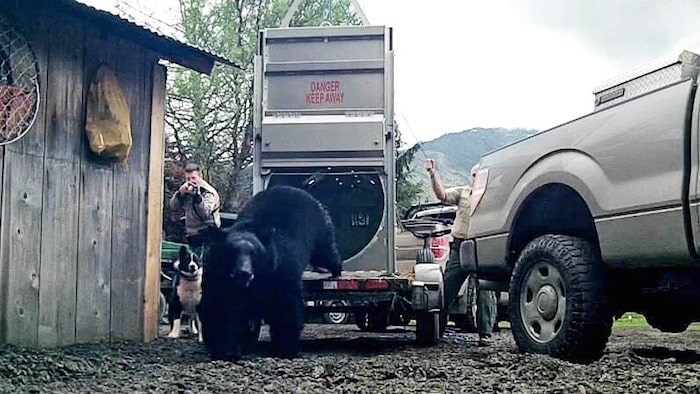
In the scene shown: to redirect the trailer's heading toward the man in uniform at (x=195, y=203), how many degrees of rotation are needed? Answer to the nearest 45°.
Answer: approximately 135° to its left

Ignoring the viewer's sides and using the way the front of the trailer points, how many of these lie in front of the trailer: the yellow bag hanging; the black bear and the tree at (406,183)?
1

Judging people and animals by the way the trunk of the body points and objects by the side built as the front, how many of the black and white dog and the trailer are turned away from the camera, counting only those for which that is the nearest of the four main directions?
1

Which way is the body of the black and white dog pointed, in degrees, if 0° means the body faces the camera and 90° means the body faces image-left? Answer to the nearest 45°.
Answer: approximately 0°

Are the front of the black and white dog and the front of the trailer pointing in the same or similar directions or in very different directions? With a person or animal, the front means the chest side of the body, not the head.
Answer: very different directions

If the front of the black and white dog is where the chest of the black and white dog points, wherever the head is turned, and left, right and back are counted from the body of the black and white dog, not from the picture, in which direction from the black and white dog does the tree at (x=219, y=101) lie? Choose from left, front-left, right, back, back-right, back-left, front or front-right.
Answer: back

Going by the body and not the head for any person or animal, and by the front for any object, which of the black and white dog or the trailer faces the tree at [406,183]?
the trailer

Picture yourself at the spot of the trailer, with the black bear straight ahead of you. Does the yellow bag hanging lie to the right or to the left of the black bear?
right

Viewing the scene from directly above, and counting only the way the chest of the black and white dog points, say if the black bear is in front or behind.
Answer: in front

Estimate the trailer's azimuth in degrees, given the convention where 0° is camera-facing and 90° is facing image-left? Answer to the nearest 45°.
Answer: approximately 180°

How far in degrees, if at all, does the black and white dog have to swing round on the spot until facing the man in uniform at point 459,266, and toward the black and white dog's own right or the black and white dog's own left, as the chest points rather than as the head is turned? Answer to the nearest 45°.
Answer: approximately 90° to the black and white dog's own left
